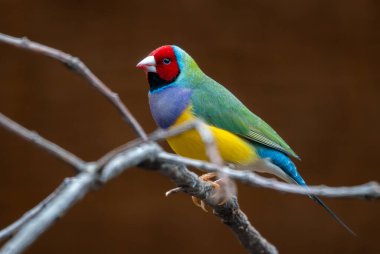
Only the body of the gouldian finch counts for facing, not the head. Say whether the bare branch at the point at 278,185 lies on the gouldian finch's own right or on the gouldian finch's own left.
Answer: on the gouldian finch's own left

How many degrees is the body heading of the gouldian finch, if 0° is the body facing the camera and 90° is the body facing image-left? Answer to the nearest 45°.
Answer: approximately 90°
